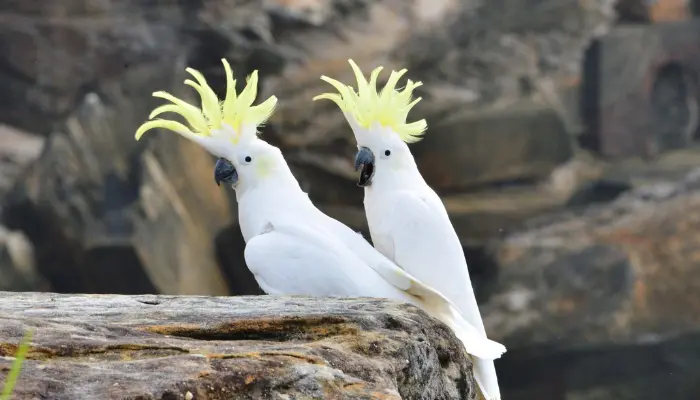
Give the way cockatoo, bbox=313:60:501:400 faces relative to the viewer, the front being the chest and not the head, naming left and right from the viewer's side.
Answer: facing to the left of the viewer

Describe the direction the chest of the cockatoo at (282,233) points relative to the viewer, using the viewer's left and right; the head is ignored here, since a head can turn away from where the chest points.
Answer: facing to the left of the viewer
